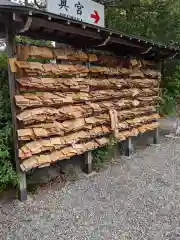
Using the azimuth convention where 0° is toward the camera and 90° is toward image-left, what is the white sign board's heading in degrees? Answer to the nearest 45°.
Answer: approximately 315°
